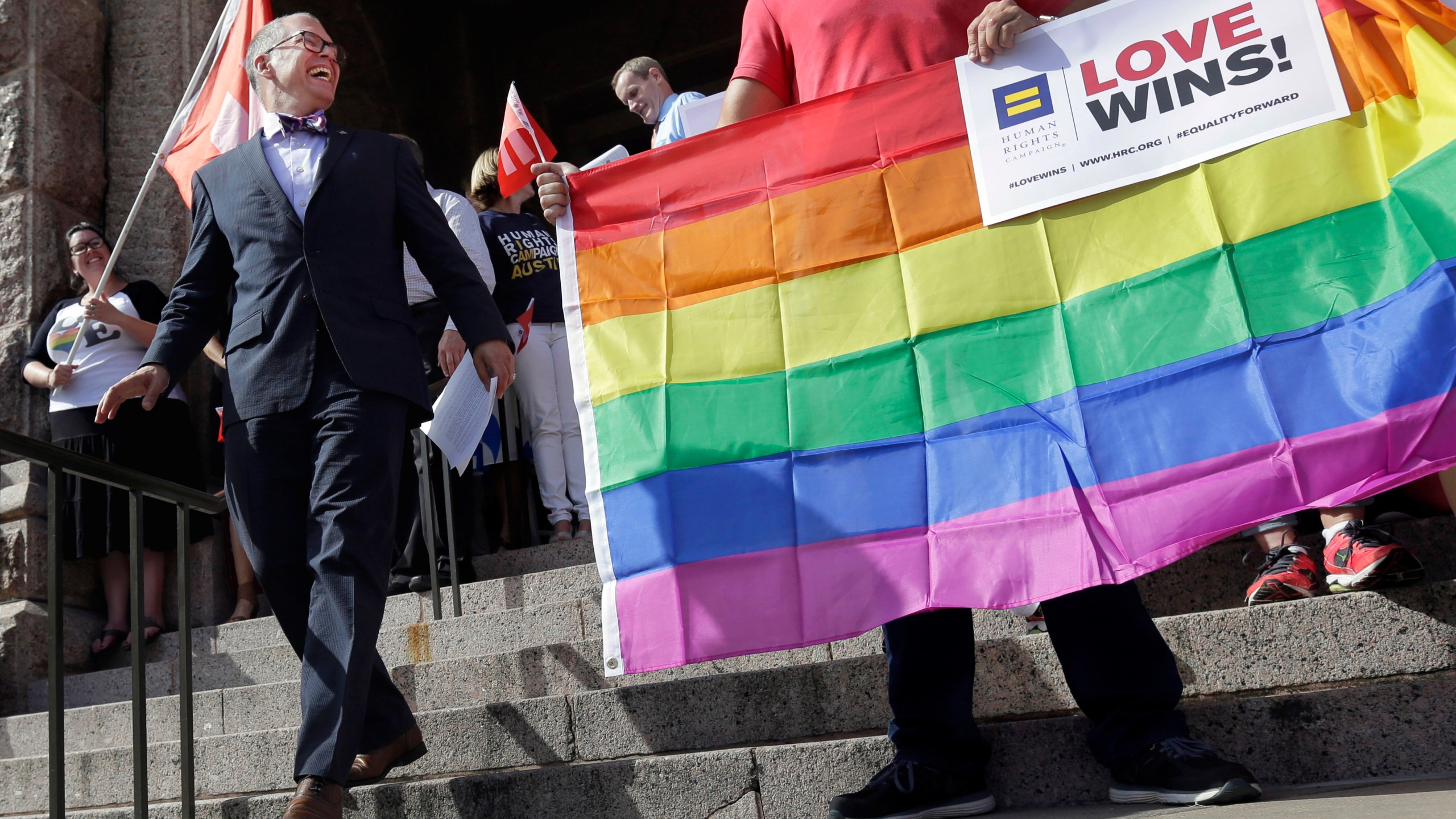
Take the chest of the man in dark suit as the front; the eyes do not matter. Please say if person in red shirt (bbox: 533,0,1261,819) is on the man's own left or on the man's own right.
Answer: on the man's own left

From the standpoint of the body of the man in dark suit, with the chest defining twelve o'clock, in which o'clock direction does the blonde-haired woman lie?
The blonde-haired woman is roughly at 7 o'clock from the man in dark suit.

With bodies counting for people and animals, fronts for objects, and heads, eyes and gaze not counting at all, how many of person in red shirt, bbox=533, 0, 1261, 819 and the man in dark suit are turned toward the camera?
2

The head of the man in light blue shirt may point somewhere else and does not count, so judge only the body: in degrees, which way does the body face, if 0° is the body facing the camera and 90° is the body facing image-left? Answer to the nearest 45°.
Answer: approximately 45°

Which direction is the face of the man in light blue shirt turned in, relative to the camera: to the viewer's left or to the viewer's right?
to the viewer's left

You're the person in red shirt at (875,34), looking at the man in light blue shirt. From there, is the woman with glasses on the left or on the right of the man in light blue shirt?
left
